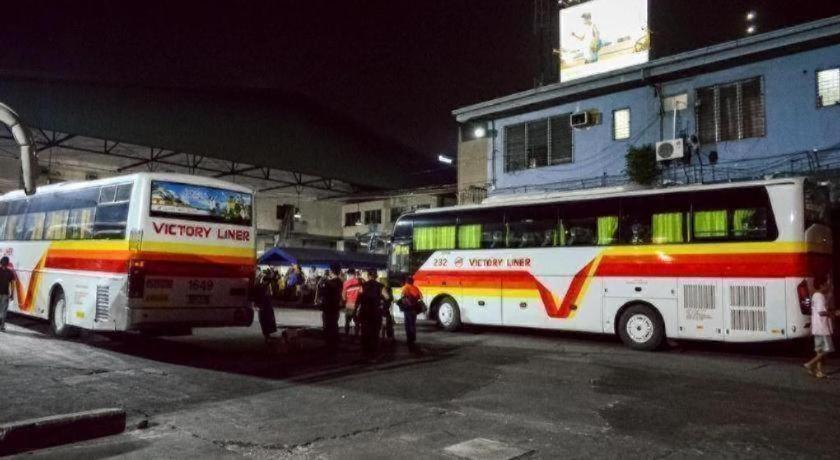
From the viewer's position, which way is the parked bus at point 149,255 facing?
facing away from the viewer and to the left of the viewer

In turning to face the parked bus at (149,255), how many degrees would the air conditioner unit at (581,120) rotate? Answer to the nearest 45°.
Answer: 0° — it already faces it

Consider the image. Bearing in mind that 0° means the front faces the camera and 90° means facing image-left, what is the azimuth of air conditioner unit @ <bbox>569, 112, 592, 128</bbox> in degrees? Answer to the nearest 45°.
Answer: approximately 45°

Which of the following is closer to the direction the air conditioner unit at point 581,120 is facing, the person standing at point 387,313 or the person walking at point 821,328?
the person standing

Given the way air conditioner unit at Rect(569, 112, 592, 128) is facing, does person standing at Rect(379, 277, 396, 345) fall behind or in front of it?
in front

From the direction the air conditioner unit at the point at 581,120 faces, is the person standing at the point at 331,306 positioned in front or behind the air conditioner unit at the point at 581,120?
in front

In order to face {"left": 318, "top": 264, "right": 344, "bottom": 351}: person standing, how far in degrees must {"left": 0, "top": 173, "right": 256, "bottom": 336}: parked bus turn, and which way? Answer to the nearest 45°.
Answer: approximately 135° to its right

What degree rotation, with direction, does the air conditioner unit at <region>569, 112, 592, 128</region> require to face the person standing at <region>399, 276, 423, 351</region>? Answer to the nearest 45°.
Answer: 0° — it already faces them

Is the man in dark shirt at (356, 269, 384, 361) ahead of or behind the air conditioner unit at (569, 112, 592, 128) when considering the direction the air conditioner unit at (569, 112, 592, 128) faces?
ahead

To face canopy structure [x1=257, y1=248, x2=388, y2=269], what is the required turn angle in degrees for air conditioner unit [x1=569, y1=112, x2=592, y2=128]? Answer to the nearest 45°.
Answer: approximately 90° to its right
